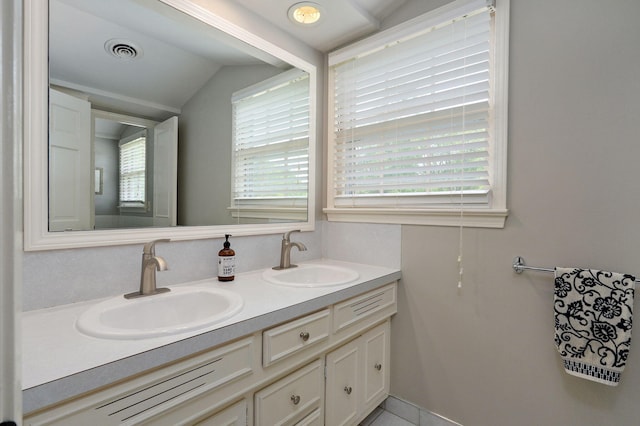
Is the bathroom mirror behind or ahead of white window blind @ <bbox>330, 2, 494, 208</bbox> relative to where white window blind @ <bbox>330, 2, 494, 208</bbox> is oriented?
ahead

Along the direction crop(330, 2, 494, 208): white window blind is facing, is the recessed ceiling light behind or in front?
in front

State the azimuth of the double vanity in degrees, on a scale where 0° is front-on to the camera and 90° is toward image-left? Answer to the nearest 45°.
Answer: approximately 315°

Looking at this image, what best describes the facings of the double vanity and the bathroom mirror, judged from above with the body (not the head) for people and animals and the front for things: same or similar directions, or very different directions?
same or similar directions

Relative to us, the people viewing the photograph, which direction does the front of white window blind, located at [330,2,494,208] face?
facing the viewer and to the left of the viewer

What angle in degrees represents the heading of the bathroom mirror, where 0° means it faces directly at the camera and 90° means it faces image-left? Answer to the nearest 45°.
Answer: approximately 315°

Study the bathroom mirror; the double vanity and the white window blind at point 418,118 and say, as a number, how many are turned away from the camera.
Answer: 0
